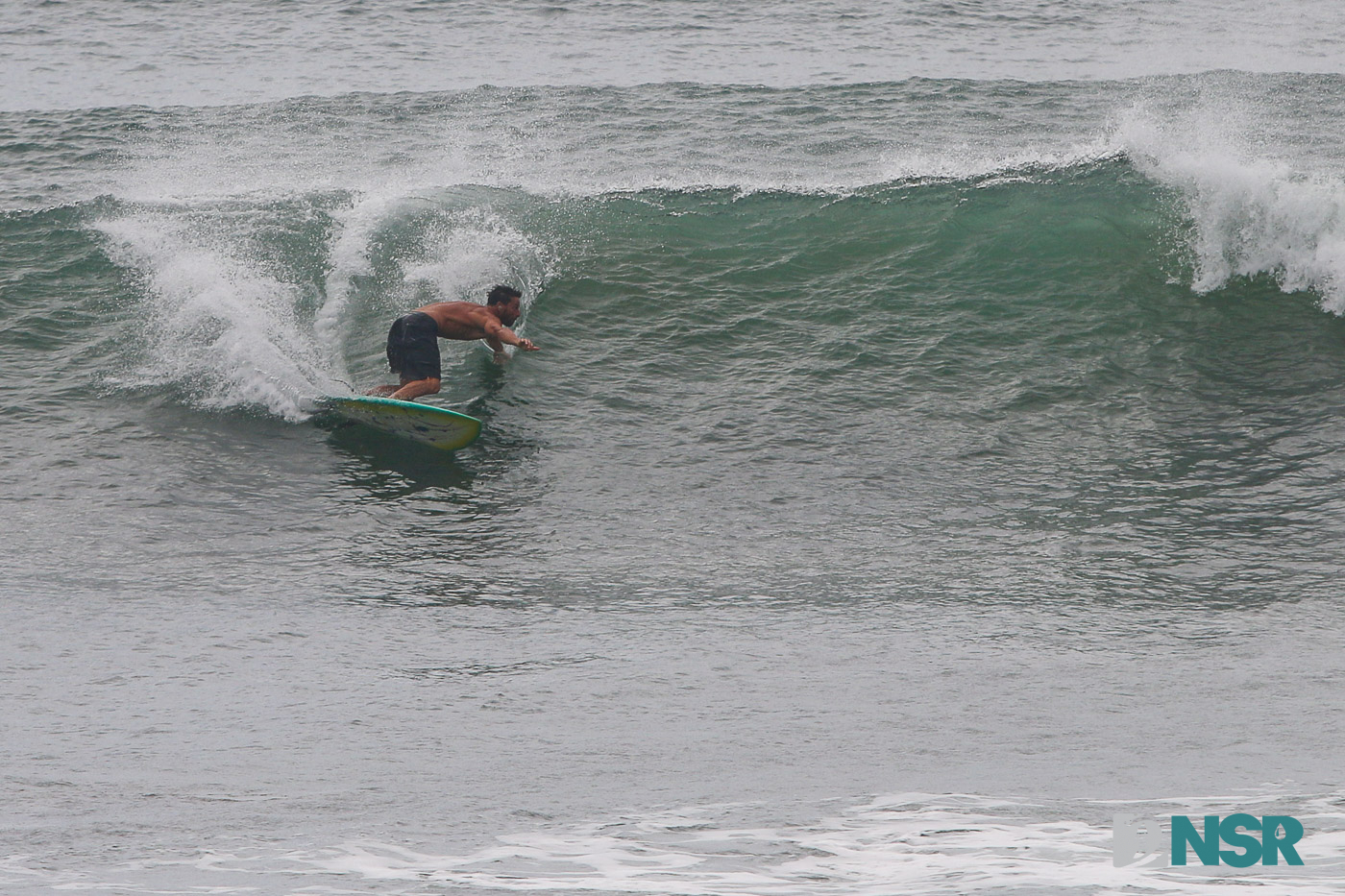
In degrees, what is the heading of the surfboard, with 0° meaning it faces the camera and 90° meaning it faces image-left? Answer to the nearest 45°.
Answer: approximately 270°

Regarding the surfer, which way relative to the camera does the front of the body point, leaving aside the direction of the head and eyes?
to the viewer's right
